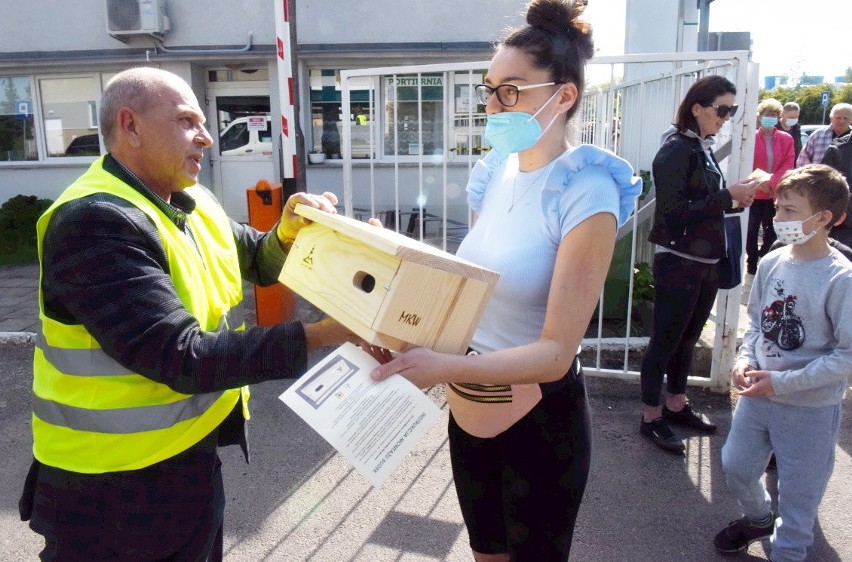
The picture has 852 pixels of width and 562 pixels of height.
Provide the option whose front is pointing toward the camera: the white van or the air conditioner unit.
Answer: the air conditioner unit

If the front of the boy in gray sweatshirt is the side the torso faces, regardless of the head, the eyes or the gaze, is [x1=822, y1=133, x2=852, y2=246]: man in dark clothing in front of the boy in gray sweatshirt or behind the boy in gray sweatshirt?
behind

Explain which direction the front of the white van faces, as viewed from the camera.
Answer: facing to the left of the viewer

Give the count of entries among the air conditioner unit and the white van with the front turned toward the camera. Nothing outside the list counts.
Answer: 1

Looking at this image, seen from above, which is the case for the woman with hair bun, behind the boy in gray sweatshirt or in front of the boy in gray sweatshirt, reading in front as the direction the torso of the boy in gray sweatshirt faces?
in front

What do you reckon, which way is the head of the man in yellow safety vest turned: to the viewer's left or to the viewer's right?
to the viewer's right

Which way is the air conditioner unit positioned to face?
toward the camera

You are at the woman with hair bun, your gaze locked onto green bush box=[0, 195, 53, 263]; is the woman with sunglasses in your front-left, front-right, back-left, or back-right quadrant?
front-right

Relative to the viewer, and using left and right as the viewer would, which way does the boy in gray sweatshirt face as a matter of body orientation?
facing the viewer and to the left of the viewer

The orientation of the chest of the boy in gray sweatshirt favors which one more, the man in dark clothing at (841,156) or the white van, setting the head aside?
the white van

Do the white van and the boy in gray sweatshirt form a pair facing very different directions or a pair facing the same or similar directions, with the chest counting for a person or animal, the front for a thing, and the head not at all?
same or similar directions
